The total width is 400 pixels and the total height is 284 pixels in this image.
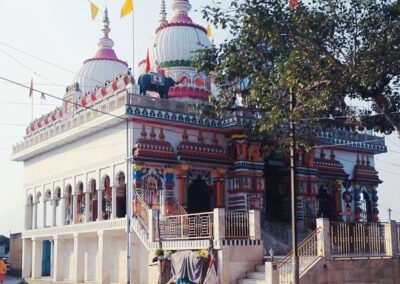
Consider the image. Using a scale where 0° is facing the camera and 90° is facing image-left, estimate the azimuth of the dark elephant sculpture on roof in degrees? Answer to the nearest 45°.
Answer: approximately 270°

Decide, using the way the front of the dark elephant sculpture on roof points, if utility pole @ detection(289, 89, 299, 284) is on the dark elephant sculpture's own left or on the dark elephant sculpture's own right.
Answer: on the dark elephant sculpture's own right

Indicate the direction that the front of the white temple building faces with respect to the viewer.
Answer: facing the viewer and to the right of the viewer
